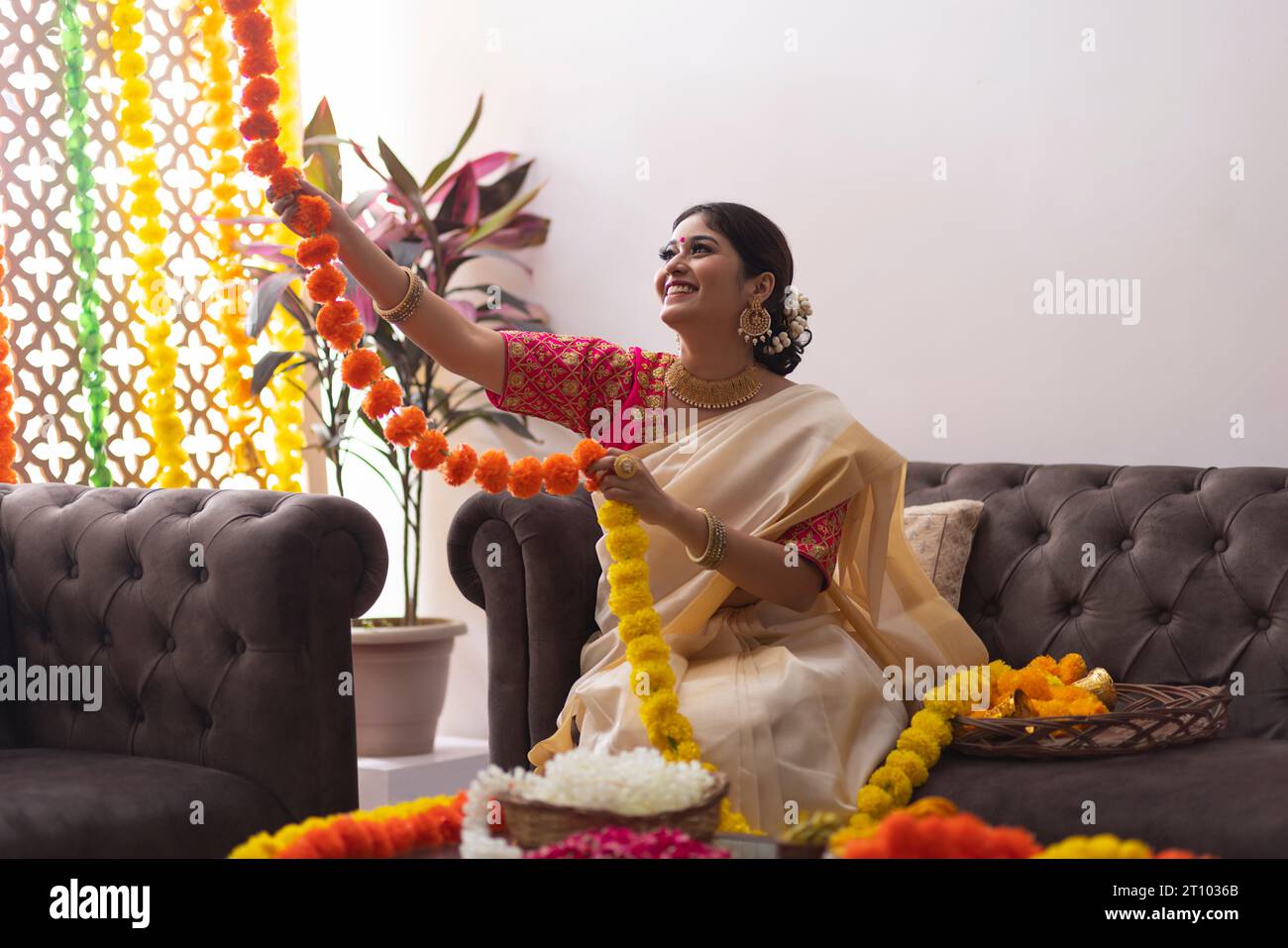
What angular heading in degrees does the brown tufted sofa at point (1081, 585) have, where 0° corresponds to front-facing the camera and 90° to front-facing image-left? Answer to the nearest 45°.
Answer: approximately 0°

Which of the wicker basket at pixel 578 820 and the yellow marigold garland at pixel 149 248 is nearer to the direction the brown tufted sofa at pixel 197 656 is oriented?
the wicker basket

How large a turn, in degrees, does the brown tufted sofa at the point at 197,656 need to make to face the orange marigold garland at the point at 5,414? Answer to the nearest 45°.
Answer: approximately 135° to its left

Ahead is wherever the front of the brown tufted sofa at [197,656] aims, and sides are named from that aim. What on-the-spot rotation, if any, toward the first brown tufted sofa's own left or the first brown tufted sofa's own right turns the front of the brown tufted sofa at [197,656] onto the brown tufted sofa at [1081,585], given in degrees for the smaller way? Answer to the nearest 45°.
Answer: approximately 45° to the first brown tufted sofa's own left

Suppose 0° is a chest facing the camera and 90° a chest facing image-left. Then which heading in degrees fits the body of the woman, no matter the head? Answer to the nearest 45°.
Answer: approximately 45°

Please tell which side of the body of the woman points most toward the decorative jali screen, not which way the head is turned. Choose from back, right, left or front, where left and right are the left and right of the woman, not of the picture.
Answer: right

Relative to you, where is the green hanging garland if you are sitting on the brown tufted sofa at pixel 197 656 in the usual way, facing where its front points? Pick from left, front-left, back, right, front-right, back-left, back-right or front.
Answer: back-left

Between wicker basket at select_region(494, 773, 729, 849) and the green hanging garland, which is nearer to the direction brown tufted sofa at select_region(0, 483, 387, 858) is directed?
the wicker basket

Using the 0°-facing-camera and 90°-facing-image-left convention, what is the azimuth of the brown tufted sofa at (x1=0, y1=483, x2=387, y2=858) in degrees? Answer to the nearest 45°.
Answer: approximately 315°
